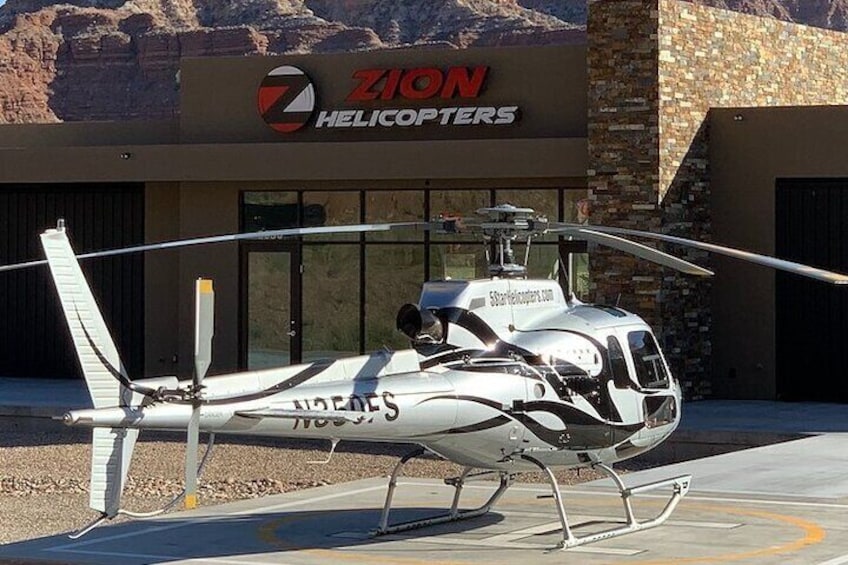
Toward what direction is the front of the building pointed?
toward the camera

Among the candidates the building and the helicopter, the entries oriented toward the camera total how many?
1

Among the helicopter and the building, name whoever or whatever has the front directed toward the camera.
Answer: the building

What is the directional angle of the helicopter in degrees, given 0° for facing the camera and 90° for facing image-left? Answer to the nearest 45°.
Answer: approximately 225°

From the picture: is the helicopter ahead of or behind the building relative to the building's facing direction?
ahead

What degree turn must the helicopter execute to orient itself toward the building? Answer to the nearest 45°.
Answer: approximately 45° to its left
